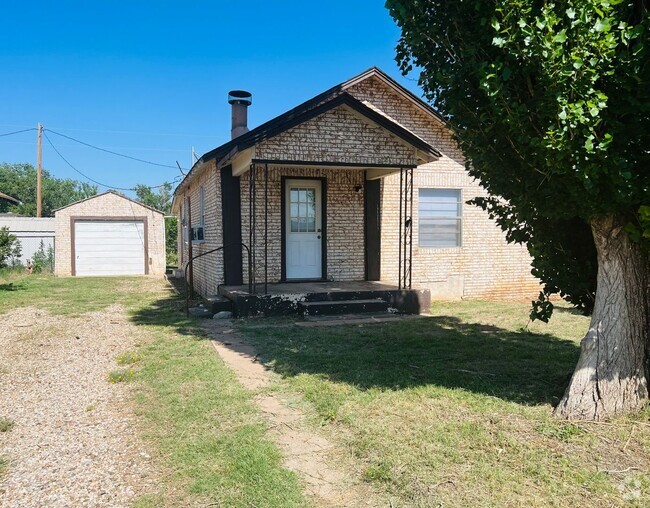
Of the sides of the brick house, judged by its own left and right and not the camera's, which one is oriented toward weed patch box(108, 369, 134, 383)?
front

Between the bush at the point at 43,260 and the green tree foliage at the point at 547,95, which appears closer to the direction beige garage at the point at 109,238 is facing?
the green tree foliage

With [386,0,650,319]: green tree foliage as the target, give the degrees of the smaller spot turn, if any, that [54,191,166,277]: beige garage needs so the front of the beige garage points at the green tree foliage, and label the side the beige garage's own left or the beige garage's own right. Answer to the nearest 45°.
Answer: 0° — it already faces it

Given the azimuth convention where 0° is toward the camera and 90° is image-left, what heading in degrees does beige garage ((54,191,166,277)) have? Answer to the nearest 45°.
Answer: approximately 0°

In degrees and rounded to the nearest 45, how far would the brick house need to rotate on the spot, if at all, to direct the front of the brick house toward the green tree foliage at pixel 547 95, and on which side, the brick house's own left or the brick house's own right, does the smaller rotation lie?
0° — it already faces it

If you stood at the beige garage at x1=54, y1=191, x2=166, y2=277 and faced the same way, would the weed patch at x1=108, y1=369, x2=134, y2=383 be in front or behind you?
in front

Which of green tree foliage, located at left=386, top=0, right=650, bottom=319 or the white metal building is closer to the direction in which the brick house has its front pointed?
the green tree foliage

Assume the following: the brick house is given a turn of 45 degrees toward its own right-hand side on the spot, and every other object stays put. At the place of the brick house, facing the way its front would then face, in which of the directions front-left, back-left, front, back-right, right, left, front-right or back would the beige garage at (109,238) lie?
right

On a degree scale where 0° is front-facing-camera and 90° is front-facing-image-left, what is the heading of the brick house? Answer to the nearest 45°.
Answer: approximately 0°

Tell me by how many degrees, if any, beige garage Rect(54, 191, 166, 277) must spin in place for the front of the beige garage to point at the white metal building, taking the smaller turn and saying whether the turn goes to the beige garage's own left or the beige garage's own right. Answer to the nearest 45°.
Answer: approximately 135° to the beige garage's own right

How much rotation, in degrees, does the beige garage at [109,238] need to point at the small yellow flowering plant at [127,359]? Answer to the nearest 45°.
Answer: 0° — it already faces it

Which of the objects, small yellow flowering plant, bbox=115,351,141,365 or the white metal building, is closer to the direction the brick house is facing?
the small yellow flowering plant

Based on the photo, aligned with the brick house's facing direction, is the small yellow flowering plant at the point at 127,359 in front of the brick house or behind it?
in front

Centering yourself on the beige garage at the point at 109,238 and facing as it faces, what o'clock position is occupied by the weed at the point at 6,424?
The weed is roughly at 12 o'clock from the beige garage.
